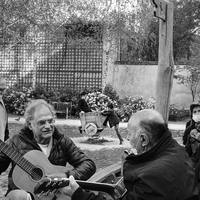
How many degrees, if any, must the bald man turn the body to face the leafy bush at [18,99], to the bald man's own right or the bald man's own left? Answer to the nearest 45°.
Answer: approximately 45° to the bald man's own right

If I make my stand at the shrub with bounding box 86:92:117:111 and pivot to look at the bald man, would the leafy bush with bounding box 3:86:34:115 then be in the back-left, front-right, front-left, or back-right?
back-right

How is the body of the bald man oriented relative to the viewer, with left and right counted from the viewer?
facing away from the viewer and to the left of the viewer

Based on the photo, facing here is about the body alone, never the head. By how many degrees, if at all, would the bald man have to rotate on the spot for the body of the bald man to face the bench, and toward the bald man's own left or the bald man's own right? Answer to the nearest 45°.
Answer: approximately 45° to the bald man's own right

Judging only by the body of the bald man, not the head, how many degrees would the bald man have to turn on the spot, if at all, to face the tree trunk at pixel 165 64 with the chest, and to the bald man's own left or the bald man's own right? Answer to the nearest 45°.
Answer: approximately 45° to the bald man's own right

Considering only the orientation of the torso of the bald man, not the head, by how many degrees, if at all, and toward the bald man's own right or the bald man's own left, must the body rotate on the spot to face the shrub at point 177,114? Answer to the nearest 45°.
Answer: approximately 45° to the bald man's own right

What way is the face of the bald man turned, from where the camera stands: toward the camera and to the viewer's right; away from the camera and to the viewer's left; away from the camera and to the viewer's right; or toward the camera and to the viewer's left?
away from the camera and to the viewer's left

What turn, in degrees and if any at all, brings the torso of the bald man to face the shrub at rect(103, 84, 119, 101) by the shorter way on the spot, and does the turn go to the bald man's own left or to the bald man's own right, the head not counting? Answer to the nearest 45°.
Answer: approximately 45° to the bald man's own right
